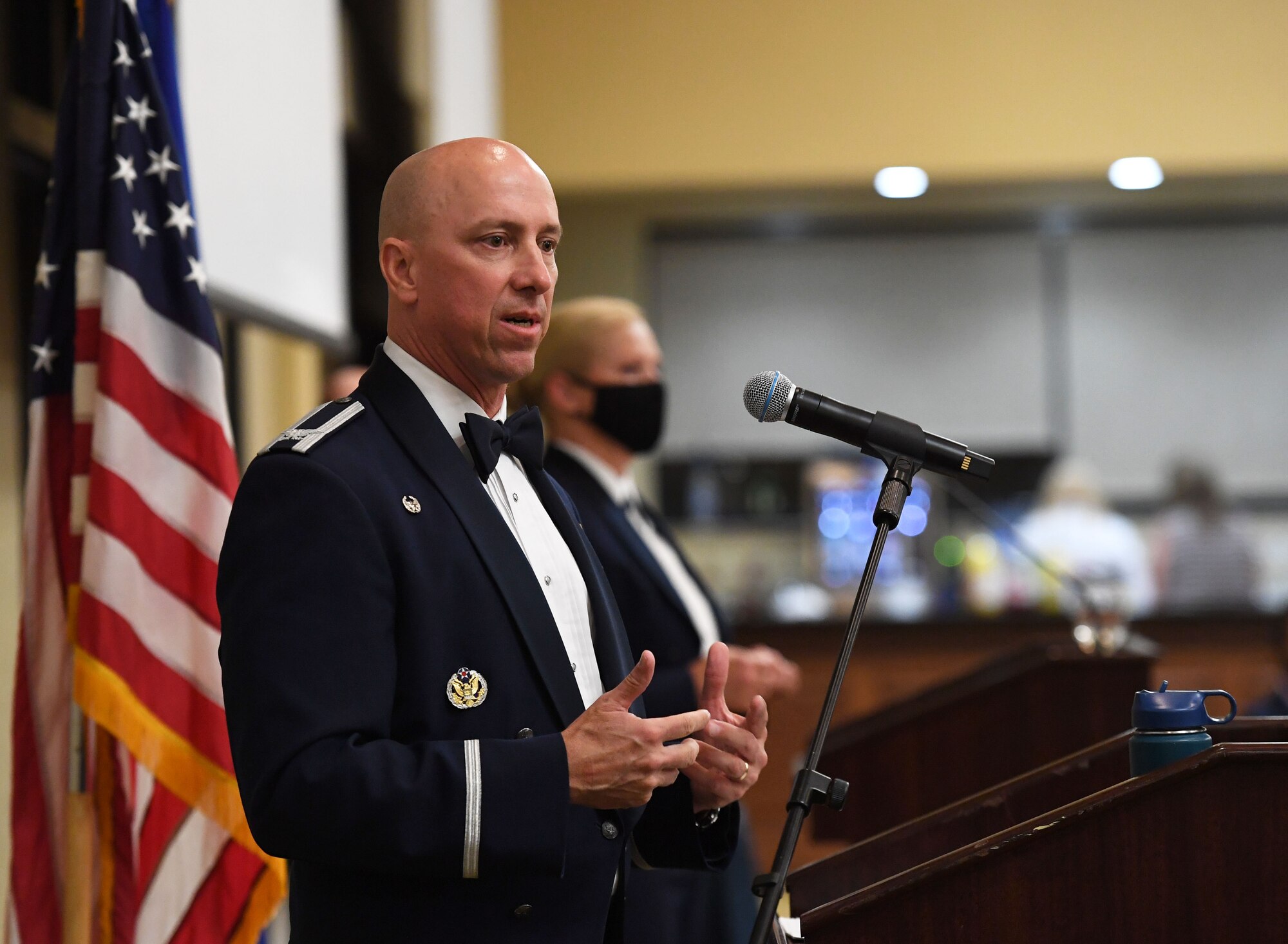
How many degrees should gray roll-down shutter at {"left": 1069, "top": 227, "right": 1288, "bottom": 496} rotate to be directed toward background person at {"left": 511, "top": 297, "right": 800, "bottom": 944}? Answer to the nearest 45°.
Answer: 0° — it already faces them

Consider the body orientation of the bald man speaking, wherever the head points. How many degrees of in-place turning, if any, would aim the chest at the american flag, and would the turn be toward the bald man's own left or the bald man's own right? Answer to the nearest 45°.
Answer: approximately 180°

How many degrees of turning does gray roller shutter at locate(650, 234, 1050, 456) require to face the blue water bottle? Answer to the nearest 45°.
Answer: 0° — it already faces it

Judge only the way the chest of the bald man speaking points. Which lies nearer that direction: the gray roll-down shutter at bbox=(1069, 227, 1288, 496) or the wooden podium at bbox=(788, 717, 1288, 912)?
the wooden podium

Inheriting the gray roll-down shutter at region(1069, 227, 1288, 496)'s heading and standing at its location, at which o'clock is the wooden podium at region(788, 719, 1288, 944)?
The wooden podium is roughly at 12 o'clock from the gray roll-down shutter.

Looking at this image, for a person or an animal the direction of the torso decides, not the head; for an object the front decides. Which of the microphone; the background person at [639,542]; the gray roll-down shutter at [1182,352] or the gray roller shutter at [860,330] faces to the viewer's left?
the microphone

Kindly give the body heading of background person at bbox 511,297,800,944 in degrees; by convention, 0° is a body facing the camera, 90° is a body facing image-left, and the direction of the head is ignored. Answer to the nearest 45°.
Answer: approximately 315°

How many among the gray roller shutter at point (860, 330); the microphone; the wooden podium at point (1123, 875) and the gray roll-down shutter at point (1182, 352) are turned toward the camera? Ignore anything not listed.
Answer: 2

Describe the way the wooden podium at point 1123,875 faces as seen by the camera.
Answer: facing to the right of the viewer

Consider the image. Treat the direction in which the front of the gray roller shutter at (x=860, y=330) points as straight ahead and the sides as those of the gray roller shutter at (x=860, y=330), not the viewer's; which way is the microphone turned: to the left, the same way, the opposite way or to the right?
to the right

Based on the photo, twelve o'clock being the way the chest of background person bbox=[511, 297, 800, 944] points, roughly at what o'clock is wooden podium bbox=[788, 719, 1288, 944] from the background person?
The wooden podium is roughly at 1 o'clock from the background person.

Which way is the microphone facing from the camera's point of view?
to the viewer's left
